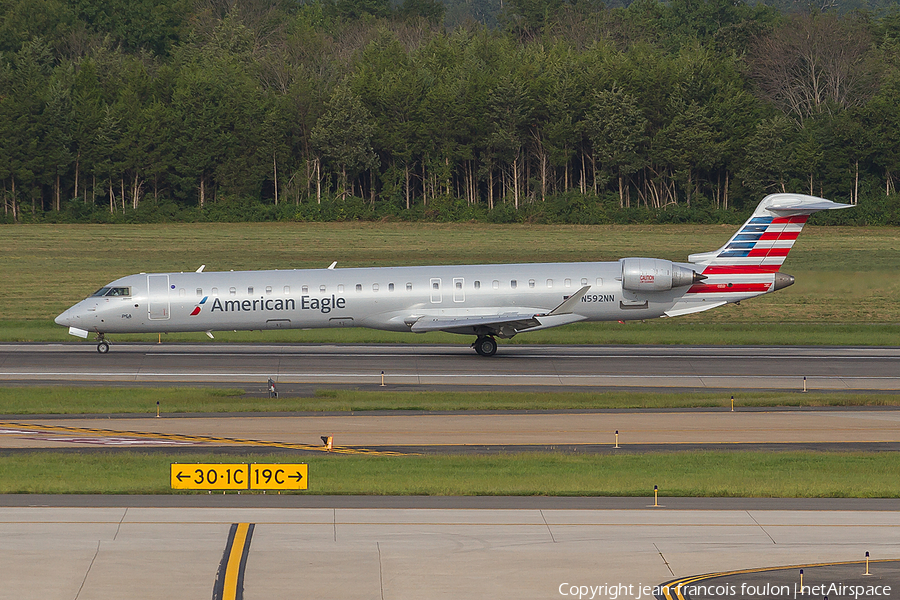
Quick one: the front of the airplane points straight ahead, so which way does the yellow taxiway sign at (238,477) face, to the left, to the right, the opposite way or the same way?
to the left

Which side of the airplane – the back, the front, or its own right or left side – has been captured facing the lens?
left

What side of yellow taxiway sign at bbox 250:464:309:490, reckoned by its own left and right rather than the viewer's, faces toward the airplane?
back

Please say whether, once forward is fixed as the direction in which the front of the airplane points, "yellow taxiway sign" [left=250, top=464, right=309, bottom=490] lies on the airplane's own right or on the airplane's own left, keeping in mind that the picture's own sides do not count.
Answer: on the airplane's own left

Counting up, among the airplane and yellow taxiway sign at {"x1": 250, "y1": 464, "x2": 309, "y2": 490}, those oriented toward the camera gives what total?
1

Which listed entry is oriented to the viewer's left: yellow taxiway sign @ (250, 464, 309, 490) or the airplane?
the airplane

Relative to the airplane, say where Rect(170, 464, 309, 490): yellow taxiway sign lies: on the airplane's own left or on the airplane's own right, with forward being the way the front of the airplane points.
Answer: on the airplane's own left

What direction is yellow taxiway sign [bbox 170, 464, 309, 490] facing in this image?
toward the camera

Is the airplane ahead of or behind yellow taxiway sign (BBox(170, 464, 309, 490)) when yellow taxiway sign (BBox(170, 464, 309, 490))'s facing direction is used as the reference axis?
behind

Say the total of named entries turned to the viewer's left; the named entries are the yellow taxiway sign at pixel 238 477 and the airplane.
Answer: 1
